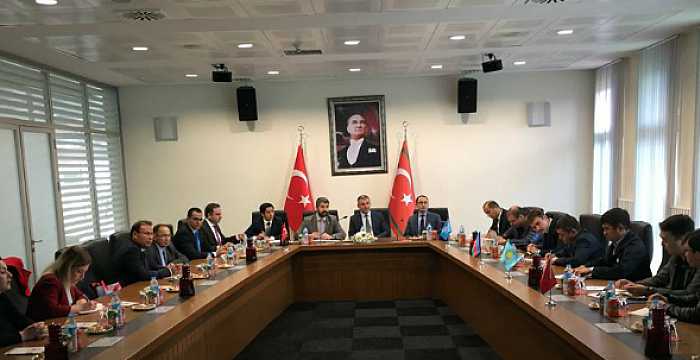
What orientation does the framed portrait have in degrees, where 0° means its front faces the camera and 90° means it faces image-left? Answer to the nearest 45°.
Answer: approximately 0°

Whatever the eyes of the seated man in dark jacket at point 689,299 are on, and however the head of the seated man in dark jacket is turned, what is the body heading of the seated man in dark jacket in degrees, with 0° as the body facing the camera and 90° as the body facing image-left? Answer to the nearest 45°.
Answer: approximately 90°

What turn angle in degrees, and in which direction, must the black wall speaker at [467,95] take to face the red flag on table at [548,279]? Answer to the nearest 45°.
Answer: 0° — it already faces it

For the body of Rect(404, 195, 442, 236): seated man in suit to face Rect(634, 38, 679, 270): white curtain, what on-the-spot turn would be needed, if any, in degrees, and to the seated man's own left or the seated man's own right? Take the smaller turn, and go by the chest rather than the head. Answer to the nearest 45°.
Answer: approximately 90° to the seated man's own left

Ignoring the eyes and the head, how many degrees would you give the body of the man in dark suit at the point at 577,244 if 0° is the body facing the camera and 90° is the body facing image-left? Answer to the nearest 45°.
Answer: approximately 90°

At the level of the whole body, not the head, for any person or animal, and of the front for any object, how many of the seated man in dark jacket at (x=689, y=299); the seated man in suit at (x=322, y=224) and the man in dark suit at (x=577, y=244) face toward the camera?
1

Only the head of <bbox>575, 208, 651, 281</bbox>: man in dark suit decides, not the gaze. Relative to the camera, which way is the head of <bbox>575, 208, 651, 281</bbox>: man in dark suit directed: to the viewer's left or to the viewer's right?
to the viewer's left

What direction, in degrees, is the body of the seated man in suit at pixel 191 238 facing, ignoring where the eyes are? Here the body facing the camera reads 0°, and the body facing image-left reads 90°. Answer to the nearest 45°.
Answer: approximately 315°
